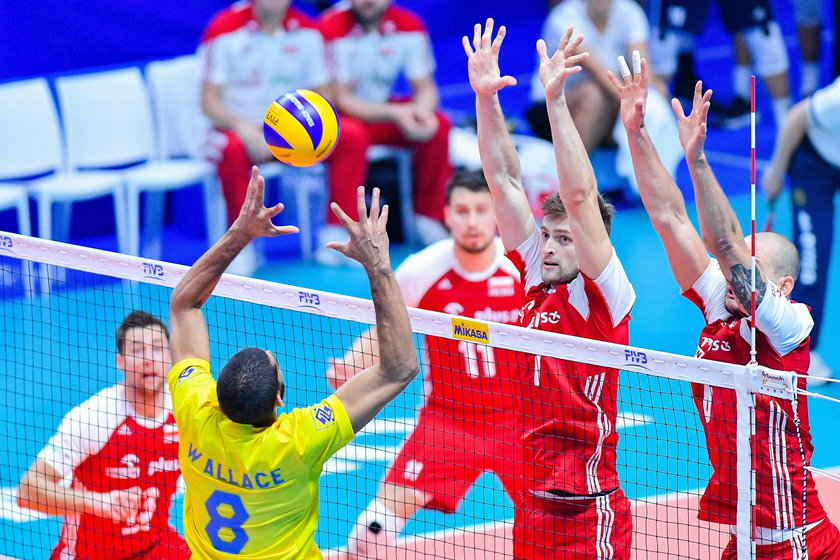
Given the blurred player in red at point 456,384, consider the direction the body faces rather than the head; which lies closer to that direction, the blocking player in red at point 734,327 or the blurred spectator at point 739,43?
the blocking player in red

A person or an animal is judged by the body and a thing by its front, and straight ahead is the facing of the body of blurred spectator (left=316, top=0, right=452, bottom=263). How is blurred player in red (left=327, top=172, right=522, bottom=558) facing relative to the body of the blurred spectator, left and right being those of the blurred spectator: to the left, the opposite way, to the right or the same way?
the same way

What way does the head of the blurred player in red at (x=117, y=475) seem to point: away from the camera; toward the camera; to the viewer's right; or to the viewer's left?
toward the camera

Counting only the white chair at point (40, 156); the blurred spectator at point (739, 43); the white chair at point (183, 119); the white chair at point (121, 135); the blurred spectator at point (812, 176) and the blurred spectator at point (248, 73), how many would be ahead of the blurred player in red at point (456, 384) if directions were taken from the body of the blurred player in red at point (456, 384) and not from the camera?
0

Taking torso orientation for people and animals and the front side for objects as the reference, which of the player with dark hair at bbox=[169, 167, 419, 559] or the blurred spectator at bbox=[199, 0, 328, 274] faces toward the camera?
the blurred spectator

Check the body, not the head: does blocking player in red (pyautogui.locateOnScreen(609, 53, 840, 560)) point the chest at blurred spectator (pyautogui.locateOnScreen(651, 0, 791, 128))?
no

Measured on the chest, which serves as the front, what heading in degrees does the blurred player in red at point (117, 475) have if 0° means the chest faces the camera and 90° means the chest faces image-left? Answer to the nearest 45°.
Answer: approximately 315°

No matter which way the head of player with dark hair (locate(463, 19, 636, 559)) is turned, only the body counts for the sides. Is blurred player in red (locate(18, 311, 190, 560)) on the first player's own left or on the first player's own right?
on the first player's own right

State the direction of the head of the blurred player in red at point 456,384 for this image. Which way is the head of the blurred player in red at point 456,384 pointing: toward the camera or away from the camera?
toward the camera

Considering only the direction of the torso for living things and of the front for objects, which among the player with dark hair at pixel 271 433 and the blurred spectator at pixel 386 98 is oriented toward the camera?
the blurred spectator

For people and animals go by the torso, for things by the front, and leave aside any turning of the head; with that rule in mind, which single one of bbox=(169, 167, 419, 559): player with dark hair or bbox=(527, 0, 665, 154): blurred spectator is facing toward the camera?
the blurred spectator

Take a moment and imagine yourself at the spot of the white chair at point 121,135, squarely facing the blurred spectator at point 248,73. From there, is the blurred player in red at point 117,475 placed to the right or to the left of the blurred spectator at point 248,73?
right

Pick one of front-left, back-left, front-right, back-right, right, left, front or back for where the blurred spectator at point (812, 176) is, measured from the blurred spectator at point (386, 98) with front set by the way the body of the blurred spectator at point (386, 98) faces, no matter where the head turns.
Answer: front-left

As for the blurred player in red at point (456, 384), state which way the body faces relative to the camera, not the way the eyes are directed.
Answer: toward the camera

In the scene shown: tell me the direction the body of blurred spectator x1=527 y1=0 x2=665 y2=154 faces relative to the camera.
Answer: toward the camera

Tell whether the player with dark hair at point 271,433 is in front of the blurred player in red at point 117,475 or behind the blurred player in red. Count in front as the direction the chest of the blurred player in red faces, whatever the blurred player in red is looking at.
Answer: in front

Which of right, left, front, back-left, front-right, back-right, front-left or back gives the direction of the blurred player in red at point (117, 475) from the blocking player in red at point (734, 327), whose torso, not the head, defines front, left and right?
front-right
